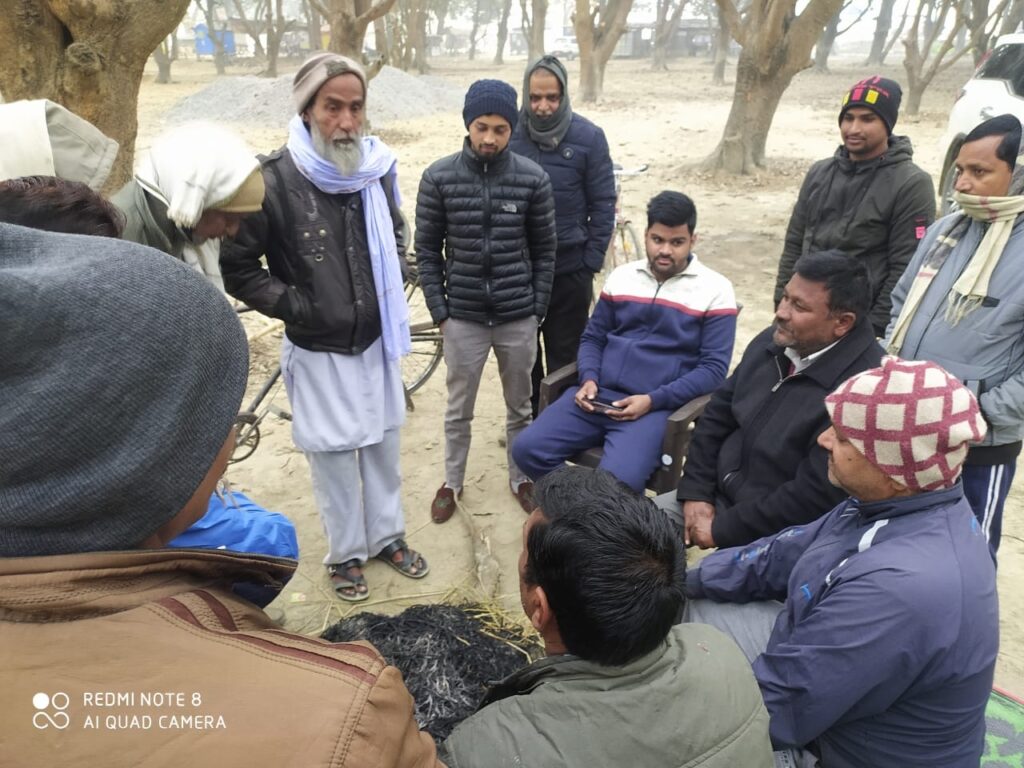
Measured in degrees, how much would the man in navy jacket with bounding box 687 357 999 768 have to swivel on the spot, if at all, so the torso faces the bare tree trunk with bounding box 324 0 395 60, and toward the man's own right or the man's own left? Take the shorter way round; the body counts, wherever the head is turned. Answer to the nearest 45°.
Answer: approximately 45° to the man's own right

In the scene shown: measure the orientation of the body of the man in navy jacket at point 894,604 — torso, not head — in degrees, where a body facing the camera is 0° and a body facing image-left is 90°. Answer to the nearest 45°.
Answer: approximately 90°

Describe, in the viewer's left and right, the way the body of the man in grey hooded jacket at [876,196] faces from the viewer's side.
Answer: facing the viewer and to the left of the viewer

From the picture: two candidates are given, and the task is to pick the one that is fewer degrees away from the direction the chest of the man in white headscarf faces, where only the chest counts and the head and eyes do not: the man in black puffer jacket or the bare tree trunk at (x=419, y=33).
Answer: the man in black puffer jacket

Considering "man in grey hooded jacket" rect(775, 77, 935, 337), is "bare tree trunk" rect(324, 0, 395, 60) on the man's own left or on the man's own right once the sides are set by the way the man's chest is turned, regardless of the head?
on the man's own right

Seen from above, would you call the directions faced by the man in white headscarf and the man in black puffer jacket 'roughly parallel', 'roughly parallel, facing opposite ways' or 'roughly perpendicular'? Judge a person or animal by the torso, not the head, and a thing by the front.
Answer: roughly perpendicular

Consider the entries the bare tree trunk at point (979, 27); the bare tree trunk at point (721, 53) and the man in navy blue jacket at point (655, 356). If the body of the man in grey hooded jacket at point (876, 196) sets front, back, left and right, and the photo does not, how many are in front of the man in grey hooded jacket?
1

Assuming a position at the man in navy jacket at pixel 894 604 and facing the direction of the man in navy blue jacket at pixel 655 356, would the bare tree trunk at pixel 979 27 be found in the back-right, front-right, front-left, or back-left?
front-right

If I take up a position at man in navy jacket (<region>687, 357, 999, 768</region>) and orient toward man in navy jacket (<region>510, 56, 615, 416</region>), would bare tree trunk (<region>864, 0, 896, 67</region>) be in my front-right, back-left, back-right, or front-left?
front-right

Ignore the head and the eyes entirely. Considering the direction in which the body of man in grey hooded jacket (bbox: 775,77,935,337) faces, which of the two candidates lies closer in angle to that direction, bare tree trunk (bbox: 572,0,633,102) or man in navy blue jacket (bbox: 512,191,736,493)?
the man in navy blue jacket

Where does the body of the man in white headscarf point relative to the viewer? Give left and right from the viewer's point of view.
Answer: facing to the right of the viewer

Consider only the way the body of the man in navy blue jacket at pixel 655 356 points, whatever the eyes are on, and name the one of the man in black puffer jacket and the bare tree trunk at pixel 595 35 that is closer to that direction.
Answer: the man in black puffer jacket

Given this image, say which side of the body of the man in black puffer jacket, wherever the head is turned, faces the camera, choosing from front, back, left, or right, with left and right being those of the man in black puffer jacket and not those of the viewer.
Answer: front

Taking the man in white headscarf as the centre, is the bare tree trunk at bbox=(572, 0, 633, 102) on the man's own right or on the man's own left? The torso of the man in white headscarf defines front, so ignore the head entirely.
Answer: on the man's own left

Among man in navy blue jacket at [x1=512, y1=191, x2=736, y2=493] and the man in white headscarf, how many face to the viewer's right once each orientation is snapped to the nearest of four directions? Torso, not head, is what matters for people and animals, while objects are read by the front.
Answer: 1

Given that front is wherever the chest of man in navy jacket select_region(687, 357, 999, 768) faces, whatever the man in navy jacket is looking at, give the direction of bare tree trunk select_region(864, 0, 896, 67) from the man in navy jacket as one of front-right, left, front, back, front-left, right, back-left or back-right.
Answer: right
